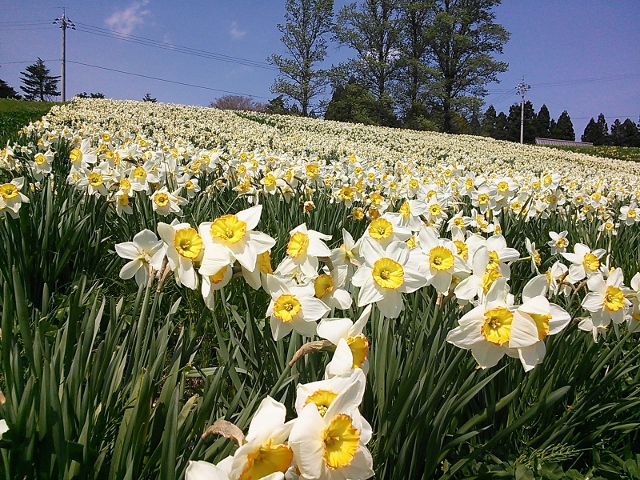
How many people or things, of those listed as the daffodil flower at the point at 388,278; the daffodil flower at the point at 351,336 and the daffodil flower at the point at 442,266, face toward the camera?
2

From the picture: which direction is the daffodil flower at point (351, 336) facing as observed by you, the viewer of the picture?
facing to the right of the viewer

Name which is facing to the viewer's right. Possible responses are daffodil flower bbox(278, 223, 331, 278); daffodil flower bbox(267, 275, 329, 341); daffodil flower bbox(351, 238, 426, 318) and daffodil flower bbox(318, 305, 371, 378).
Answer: daffodil flower bbox(318, 305, 371, 378)
